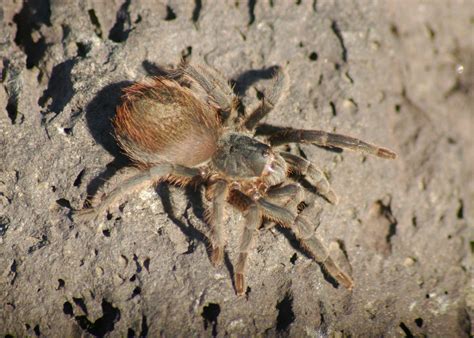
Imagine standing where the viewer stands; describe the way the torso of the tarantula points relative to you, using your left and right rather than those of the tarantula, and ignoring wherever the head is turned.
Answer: facing the viewer and to the right of the viewer
